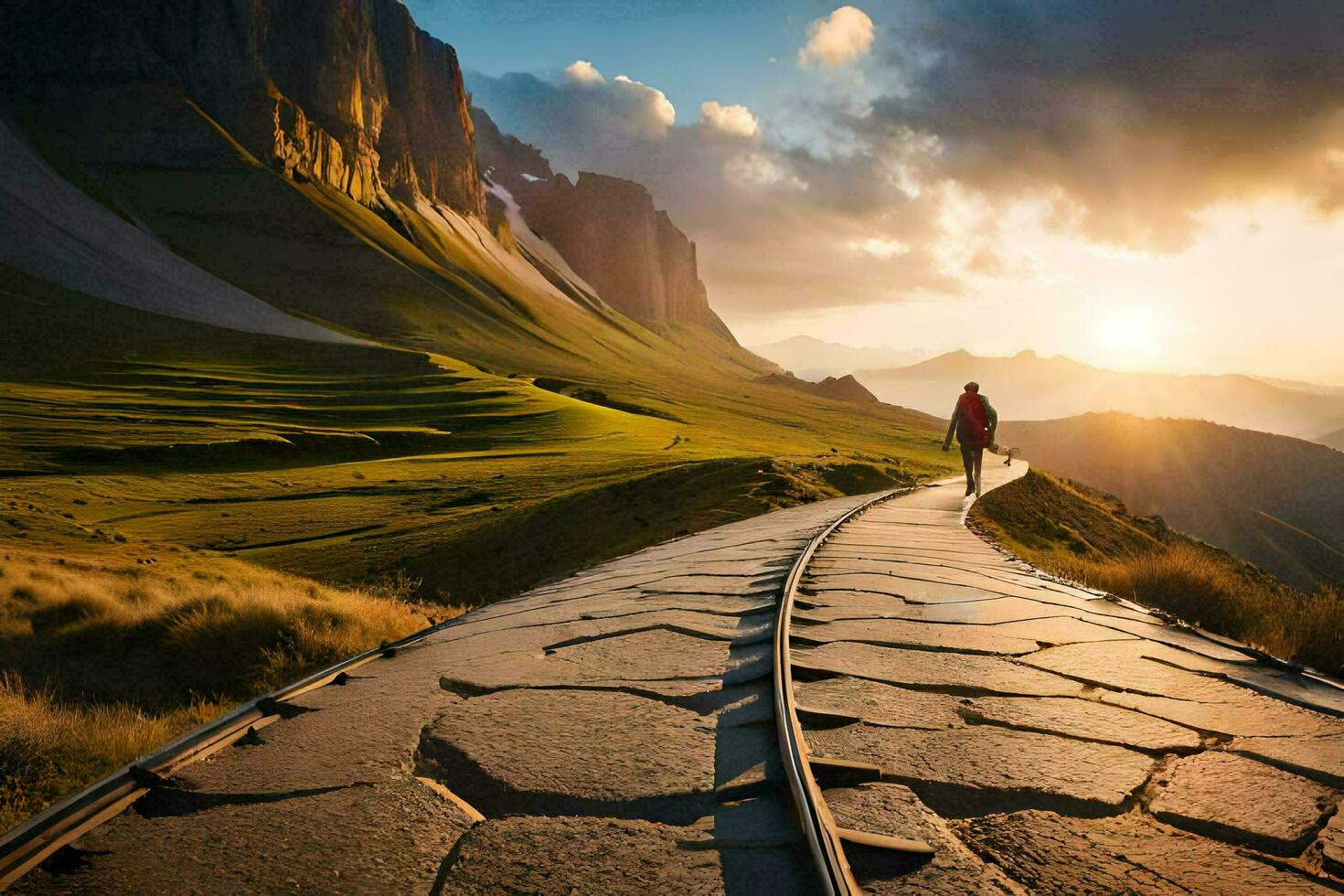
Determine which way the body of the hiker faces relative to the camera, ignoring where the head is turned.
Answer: away from the camera
